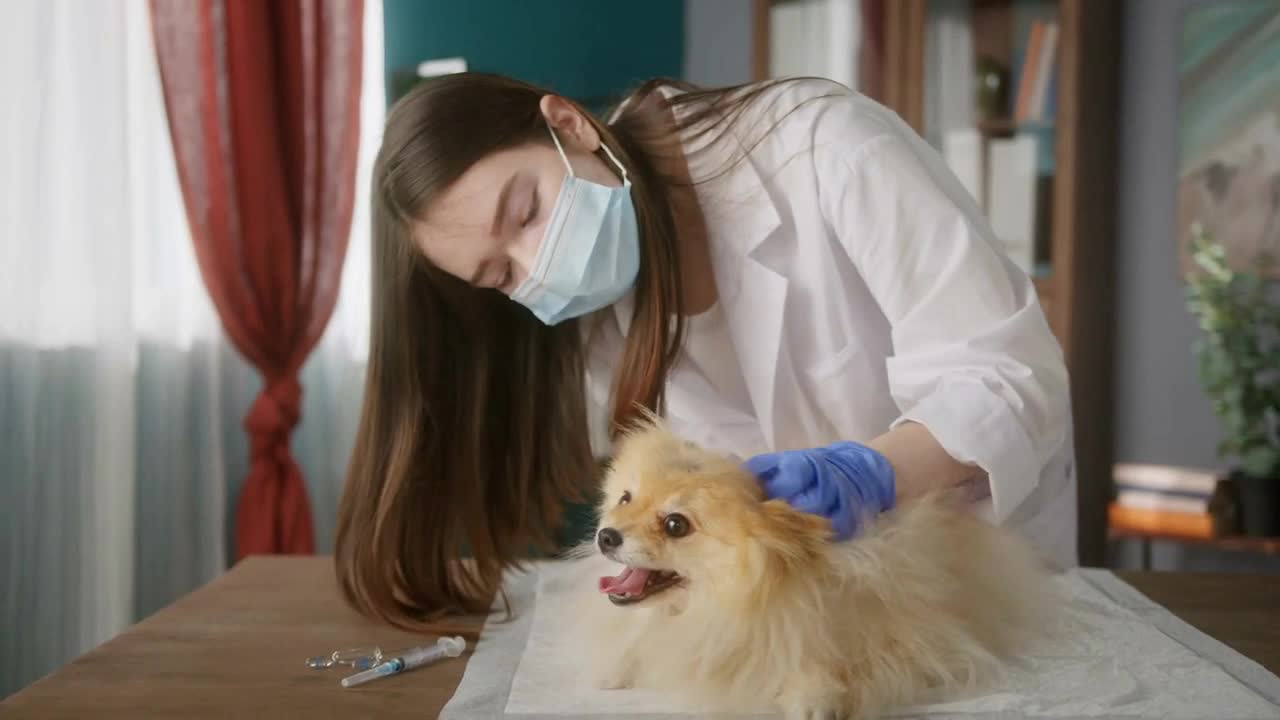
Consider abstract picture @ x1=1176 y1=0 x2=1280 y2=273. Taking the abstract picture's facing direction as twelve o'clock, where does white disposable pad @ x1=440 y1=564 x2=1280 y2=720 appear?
The white disposable pad is roughly at 12 o'clock from the abstract picture.

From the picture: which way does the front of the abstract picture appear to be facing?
toward the camera

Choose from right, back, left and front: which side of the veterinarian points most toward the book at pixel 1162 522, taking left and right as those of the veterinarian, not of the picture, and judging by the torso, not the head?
back

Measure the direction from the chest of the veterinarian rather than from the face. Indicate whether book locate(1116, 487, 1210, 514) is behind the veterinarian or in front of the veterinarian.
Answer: behind

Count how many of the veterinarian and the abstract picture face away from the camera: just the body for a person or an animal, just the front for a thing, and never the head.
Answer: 0

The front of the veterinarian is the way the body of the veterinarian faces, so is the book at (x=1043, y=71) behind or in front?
behind

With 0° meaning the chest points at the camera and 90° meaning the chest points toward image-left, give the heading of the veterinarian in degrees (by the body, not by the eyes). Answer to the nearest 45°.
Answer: approximately 45°

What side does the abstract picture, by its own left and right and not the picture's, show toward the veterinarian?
front

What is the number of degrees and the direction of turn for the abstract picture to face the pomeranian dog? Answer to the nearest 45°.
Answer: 0° — it already faces it

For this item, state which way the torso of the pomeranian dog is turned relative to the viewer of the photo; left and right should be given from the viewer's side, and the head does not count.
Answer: facing the viewer and to the left of the viewer

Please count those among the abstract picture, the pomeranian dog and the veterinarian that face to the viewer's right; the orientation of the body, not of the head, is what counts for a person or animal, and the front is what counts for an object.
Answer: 0

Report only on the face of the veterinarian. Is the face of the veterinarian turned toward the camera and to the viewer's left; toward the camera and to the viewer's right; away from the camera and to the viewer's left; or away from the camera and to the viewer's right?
toward the camera and to the viewer's left

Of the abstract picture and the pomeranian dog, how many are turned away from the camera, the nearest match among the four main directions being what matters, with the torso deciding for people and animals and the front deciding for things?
0
